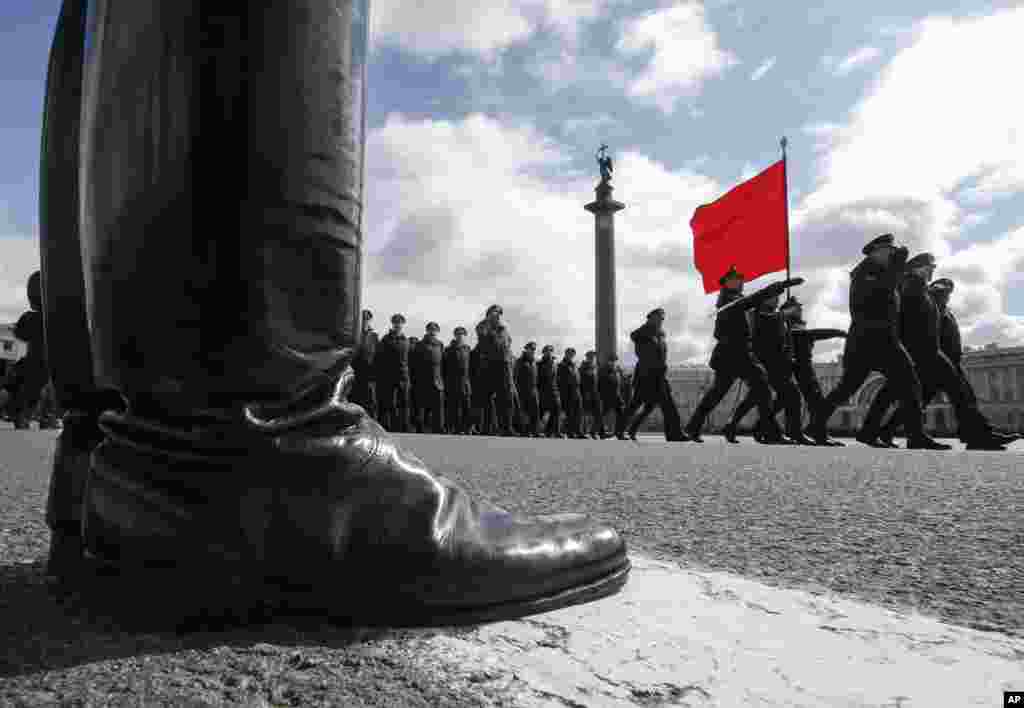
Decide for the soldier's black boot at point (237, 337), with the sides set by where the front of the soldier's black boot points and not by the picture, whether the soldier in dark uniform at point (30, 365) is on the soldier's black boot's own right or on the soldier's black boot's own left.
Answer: on the soldier's black boot's own left

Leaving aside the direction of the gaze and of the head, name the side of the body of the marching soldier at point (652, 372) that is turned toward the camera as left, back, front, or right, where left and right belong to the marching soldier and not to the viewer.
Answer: right

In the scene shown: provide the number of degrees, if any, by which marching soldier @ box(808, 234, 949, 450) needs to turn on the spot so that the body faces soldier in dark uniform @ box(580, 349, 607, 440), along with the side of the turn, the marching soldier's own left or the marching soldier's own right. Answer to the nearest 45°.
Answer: approximately 135° to the marching soldier's own left

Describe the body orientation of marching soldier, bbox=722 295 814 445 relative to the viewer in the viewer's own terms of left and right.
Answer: facing to the right of the viewer

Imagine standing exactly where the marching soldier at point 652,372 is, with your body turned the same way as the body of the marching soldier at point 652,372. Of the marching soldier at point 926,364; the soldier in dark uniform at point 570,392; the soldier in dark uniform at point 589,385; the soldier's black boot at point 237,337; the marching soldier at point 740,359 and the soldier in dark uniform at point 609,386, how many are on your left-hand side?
3

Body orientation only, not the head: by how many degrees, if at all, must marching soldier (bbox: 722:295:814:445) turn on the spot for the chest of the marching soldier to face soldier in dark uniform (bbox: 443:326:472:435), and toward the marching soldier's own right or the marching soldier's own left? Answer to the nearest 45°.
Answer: approximately 135° to the marching soldier's own left

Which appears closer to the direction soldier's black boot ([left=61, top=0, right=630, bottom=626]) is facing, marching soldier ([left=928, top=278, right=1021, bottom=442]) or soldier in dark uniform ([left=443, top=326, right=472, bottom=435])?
the marching soldier

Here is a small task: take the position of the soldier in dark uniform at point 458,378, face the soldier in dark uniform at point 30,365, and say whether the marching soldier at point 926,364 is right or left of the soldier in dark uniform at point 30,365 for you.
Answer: left
